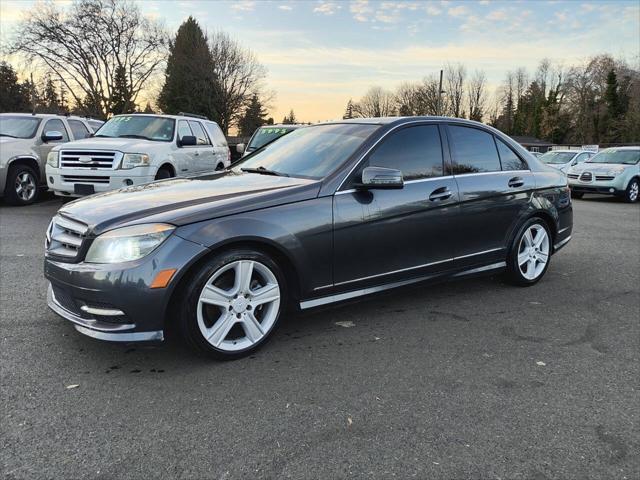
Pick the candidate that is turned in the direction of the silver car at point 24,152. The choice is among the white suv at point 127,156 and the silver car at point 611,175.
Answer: the silver car at point 611,175

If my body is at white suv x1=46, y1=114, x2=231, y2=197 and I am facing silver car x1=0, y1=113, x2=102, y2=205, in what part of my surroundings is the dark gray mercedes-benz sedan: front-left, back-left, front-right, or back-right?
back-left

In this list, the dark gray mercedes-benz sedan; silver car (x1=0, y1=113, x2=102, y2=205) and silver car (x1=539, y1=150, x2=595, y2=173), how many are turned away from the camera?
0

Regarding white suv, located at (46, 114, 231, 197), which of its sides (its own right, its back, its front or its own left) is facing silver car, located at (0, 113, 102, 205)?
right

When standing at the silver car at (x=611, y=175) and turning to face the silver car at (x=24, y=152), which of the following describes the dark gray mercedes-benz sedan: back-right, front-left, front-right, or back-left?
front-left

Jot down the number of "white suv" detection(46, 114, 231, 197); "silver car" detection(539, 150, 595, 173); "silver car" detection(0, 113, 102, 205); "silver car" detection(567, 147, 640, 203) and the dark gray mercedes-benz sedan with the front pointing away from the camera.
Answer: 0

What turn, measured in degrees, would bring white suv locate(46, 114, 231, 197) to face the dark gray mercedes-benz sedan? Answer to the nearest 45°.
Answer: approximately 45° to its left

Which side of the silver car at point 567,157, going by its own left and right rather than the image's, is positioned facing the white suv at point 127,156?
front

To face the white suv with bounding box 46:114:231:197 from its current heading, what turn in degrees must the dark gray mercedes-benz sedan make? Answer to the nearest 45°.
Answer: approximately 90° to its right

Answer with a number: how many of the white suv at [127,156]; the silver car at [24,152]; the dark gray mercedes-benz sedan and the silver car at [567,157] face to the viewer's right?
0

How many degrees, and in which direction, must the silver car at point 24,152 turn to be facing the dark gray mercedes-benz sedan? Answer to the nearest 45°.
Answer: approximately 45° to its left

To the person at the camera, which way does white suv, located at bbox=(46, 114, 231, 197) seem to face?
facing the viewer and to the left of the viewer
